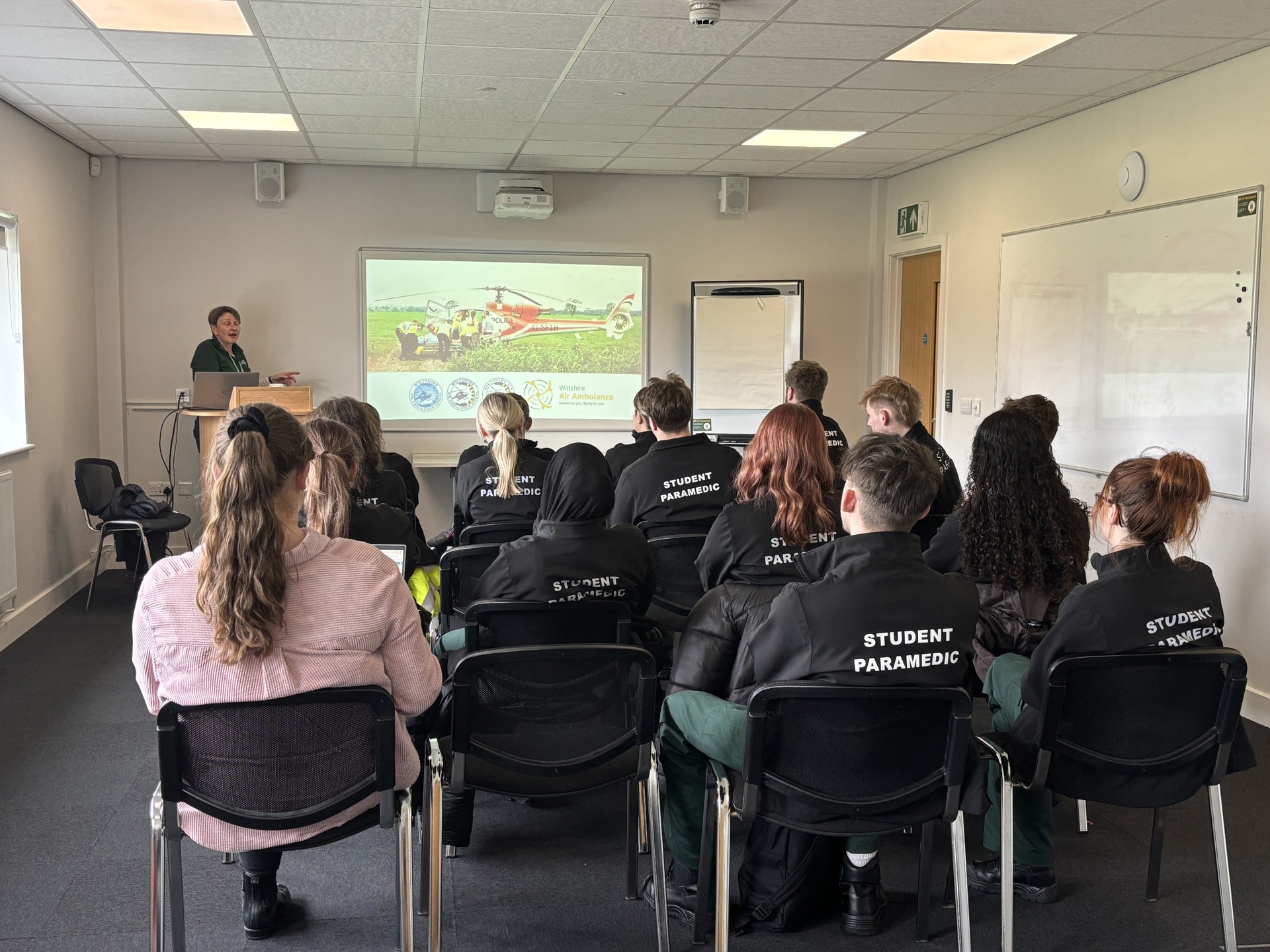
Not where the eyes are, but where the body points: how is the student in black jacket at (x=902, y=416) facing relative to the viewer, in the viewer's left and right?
facing away from the viewer and to the left of the viewer

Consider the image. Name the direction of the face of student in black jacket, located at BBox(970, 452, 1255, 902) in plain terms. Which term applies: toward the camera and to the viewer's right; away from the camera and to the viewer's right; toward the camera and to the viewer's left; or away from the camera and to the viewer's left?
away from the camera and to the viewer's left

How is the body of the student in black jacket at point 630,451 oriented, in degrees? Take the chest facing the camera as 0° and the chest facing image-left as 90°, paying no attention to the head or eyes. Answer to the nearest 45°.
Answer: approximately 135°

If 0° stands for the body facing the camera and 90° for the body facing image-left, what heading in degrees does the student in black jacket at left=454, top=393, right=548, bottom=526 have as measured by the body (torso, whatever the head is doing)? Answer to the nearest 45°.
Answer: approximately 180°

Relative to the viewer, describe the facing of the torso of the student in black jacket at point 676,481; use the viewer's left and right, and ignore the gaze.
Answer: facing away from the viewer

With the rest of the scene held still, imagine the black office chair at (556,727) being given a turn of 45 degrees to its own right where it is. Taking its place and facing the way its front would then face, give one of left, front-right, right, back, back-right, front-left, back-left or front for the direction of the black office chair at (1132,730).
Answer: front-right

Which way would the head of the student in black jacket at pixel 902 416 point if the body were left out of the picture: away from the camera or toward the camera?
away from the camera

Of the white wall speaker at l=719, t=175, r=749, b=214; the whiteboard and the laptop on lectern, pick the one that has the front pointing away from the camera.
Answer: the laptop on lectern

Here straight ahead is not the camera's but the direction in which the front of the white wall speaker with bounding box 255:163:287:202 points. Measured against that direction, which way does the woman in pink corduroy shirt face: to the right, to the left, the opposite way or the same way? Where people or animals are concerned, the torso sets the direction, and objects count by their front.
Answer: the opposite way

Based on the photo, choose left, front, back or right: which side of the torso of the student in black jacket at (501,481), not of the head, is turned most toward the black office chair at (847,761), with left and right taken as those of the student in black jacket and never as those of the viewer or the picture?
back

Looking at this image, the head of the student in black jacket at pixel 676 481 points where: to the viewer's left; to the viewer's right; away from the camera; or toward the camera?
away from the camera

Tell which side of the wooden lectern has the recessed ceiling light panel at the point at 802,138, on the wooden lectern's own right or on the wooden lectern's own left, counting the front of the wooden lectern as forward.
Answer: on the wooden lectern's own left

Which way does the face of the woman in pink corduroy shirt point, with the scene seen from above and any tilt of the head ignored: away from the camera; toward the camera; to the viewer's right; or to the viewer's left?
away from the camera

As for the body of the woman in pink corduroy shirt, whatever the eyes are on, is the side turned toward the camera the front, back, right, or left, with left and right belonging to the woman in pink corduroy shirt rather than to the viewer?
back
